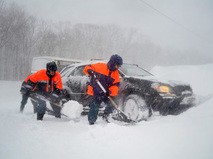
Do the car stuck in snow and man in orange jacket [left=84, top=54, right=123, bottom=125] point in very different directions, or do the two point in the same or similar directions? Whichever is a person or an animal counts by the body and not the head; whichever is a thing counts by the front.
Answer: same or similar directions

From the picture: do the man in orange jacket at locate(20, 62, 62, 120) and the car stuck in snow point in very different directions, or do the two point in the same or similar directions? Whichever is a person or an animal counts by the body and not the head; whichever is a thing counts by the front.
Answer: same or similar directions

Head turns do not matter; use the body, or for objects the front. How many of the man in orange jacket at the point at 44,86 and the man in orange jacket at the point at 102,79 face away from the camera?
0

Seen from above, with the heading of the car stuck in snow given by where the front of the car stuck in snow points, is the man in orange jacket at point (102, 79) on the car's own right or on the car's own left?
on the car's own right

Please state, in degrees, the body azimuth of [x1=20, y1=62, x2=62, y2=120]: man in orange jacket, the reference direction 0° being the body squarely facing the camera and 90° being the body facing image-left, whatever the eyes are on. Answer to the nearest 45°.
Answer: approximately 315°

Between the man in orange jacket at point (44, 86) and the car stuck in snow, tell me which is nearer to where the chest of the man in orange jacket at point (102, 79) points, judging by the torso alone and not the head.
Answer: the car stuck in snow

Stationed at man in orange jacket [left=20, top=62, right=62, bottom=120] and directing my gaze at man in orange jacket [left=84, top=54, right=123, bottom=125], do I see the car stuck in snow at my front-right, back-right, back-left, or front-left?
front-left

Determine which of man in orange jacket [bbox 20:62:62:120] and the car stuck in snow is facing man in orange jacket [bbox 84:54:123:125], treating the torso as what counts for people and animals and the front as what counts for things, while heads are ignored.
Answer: man in orange jacket [bbox 20:62:62:120]

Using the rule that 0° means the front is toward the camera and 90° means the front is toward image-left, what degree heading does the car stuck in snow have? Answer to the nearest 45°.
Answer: approximately 315°

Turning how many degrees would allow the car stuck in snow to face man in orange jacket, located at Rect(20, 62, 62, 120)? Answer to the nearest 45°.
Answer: approximately 135° to its right

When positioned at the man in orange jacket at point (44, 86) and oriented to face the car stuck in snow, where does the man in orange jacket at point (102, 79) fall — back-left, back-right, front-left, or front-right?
front-right

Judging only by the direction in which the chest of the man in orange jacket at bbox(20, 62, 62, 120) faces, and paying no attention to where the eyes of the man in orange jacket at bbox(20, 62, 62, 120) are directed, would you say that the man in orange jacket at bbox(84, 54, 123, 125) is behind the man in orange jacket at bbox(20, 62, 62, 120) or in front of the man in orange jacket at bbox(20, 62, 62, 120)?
in front
